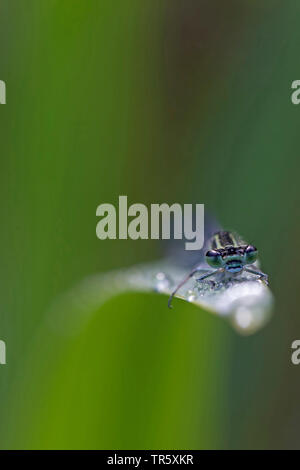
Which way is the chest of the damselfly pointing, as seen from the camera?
toward the camera
